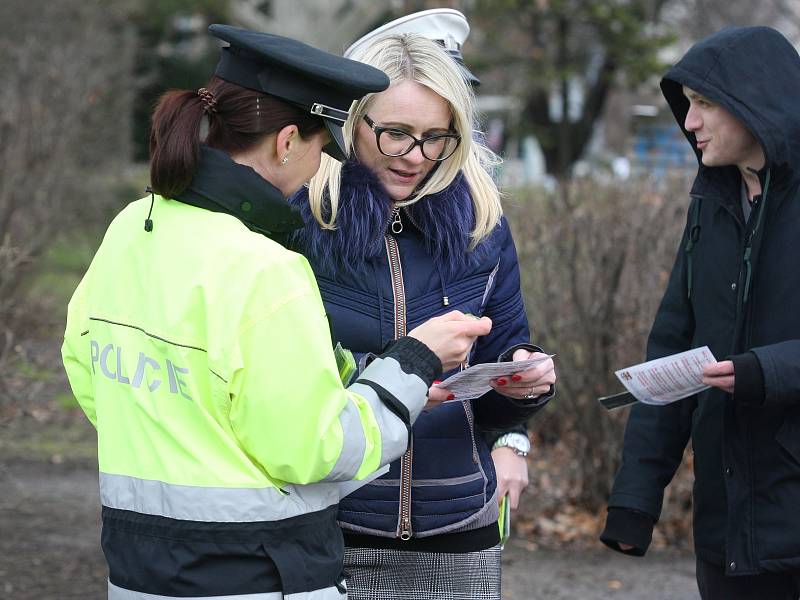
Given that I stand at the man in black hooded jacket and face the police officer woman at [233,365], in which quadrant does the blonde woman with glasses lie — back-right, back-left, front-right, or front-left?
front-right

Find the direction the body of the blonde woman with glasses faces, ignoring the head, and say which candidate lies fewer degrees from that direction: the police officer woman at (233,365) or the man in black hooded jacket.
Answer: the police officer woman

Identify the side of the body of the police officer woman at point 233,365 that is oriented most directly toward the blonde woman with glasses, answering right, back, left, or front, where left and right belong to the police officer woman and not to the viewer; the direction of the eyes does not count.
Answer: front

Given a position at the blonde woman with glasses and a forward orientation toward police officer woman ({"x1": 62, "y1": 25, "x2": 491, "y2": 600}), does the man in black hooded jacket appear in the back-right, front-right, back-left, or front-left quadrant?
back-left

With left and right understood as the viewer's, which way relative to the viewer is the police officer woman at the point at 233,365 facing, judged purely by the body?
facing away from the viewer and to the right of the viewer

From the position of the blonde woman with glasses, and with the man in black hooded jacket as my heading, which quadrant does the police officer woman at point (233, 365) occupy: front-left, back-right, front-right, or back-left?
back-right

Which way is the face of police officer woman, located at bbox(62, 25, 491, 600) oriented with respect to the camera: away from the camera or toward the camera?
away from the camera

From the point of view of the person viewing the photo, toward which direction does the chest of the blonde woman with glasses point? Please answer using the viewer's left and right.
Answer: facing the viewer

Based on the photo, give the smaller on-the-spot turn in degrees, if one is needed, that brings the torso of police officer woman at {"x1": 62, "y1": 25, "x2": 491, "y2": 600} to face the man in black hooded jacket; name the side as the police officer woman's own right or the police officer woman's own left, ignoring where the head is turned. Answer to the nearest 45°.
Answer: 0° — they already face them

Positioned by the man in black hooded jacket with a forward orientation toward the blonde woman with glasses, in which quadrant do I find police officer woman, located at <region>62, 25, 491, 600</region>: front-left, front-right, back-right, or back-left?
front-left

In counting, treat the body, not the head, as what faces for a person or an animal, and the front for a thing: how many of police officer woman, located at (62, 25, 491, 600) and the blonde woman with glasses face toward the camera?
1

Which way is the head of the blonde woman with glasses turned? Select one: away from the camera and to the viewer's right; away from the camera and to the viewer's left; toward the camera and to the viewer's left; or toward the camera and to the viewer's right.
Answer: toward the camera and to the viewer's left

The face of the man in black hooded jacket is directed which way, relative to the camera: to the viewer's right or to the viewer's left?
to the viewer's left

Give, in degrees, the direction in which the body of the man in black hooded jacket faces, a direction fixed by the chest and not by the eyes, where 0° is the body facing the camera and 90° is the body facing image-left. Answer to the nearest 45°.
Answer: approximately 45°

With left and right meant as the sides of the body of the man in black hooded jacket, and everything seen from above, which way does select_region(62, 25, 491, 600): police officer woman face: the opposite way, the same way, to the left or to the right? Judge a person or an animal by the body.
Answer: the opposite way

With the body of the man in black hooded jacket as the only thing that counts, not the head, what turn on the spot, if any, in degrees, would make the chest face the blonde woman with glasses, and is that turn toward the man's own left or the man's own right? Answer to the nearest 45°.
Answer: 0° — they already face them

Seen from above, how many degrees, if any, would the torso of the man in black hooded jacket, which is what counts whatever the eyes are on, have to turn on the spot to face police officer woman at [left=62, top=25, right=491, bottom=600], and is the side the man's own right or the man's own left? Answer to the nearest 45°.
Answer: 0° — they already face them

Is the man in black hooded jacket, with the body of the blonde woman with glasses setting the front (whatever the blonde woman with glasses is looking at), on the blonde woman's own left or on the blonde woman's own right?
on the blonde woman's own left
